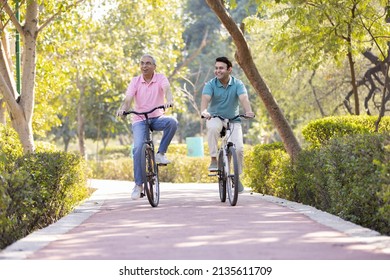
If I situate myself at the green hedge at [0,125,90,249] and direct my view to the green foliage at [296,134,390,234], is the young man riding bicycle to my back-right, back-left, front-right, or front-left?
front-left

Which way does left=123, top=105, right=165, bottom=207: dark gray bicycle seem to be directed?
toward the camera

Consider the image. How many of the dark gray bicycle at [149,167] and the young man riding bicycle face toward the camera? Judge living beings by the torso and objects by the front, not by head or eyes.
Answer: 2

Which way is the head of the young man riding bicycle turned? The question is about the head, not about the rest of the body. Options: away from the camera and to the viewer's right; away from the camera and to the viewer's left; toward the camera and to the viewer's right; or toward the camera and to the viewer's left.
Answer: toward the camera and to the viewer's left

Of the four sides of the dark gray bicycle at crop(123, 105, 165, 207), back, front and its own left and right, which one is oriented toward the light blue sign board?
back

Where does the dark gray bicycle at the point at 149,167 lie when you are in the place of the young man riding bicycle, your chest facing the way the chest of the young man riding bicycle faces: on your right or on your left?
on your right

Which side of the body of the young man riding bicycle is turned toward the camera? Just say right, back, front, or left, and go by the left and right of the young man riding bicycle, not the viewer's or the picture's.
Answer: front

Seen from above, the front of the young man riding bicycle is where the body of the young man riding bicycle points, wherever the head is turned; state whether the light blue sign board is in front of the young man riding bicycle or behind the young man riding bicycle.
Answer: behind

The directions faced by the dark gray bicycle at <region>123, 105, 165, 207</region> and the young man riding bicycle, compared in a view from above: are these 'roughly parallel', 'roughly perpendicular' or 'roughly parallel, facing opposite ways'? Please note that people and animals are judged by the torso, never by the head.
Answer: roughly parallel

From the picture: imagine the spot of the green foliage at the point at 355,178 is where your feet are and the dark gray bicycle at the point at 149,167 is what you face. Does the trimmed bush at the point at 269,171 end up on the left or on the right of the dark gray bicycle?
right

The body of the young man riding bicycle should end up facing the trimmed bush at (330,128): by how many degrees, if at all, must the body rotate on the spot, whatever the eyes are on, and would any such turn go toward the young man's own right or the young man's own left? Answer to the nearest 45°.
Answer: approximately 135° to the young man's own left

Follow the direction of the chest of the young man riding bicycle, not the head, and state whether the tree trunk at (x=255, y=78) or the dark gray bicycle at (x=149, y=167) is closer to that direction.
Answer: the dark gray bicycle
